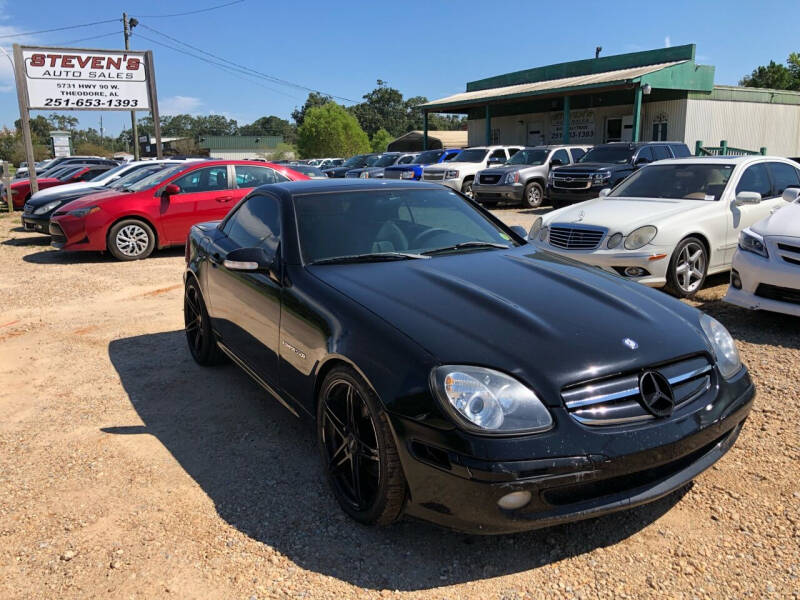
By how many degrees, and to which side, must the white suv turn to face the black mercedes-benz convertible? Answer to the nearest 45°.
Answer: approximately 45° to its left

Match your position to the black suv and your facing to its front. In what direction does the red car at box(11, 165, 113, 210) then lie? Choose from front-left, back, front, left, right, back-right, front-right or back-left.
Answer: front-right

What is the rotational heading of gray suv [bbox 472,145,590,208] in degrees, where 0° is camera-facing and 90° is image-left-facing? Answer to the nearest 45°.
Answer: approximately 45°

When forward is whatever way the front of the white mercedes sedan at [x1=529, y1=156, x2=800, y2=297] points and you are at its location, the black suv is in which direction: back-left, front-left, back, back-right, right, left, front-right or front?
back-right

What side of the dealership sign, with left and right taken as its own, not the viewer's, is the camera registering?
front

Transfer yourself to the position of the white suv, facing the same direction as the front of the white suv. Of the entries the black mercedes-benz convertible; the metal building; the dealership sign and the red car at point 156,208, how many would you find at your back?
1

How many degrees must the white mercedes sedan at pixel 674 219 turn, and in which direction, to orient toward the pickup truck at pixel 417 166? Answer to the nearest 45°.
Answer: approximately 90° to its right

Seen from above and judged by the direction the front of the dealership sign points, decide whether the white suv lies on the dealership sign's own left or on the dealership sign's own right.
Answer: on the dealership sign's own left

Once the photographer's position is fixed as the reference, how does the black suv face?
facing the viewer and to the left of the viewer

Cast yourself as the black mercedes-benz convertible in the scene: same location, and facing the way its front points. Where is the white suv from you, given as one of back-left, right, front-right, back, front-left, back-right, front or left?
back-left

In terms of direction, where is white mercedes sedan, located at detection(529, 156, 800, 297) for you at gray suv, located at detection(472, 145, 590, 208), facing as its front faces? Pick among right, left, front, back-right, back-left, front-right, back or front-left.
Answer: front-left
